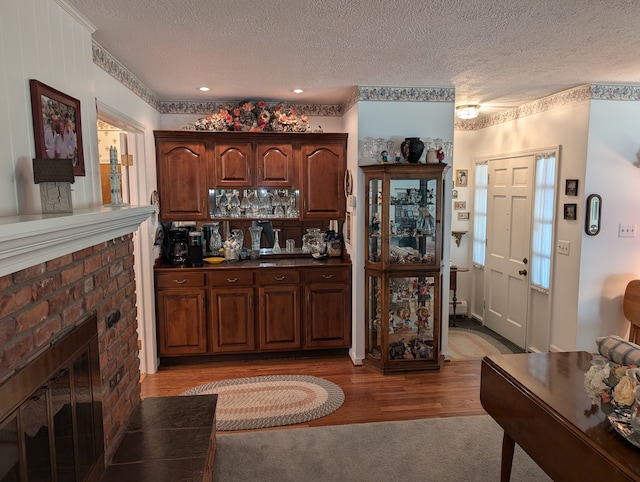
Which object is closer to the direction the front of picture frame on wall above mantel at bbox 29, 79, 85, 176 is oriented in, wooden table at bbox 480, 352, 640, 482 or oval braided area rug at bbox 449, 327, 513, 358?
the wooden table

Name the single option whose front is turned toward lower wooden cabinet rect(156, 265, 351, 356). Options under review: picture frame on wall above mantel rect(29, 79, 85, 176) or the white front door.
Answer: the white front door

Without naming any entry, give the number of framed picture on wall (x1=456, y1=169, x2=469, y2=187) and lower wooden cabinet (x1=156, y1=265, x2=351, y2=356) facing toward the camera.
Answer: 2

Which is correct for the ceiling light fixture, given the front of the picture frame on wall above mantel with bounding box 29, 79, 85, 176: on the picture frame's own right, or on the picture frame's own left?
on the picture frame's own left

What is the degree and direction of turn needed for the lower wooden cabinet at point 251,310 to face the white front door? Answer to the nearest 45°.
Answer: approximately 90° to its left

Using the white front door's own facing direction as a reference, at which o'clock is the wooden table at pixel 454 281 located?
The wooden table is roughly at 2 o'clock from the white front door.

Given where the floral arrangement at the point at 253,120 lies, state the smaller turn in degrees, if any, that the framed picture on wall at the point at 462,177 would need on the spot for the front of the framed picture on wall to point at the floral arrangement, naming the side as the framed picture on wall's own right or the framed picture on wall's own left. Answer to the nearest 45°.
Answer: approximately 45° to the framed picture on wall's own right

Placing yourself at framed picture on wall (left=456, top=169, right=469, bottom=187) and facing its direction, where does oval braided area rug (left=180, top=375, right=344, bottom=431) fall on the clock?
The oval braided area rug is roughly at 1 o'clock from the framed picture on wall.

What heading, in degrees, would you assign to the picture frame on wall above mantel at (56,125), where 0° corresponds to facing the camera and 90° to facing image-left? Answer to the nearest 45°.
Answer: approximately 315°

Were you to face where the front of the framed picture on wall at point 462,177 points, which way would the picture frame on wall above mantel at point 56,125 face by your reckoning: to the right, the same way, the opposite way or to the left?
to the left

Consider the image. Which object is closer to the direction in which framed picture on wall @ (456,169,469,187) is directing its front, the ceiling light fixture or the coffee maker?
the ceiling light fixture
